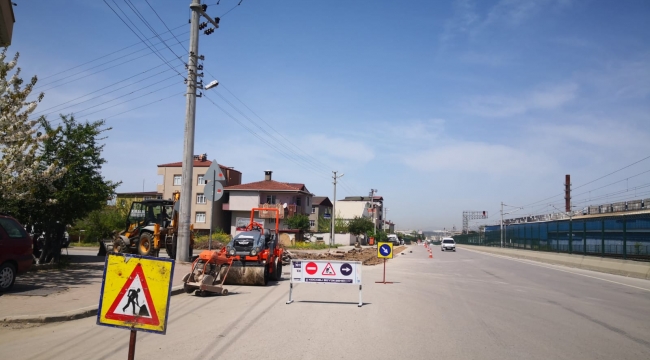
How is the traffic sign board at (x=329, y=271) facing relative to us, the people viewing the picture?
facing the viewer

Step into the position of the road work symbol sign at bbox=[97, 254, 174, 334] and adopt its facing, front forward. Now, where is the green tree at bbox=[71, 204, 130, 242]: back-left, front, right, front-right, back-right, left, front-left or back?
back

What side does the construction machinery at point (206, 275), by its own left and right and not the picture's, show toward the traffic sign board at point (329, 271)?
left

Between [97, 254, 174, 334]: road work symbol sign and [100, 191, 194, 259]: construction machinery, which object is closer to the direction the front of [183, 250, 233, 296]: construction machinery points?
the road work symbol sign

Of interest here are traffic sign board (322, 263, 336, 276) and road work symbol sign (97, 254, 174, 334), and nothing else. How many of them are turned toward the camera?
2

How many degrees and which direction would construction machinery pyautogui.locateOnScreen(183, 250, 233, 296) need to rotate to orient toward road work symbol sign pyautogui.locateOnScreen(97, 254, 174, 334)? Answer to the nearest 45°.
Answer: approximately 45° to its left

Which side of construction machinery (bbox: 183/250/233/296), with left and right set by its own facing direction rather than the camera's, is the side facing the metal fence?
back

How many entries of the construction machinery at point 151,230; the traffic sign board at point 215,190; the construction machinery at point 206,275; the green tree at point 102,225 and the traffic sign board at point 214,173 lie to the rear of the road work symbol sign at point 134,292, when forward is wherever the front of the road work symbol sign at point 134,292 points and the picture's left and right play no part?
5

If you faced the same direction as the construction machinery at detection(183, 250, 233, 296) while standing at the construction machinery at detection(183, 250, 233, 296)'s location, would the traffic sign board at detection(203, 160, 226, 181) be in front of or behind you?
behind

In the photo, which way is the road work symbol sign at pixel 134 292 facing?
toward the camera

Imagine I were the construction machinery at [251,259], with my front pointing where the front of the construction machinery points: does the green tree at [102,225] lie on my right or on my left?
on my right

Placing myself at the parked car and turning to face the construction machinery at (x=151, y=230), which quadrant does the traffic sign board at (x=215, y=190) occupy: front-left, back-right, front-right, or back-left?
front-right

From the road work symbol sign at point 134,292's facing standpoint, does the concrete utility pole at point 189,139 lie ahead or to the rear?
to the rear

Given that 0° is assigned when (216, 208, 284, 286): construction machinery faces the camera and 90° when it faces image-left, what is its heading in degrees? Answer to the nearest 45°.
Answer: approximately 45°

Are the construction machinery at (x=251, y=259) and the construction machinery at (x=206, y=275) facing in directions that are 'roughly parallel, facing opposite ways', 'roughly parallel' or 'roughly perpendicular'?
roughly parallel
